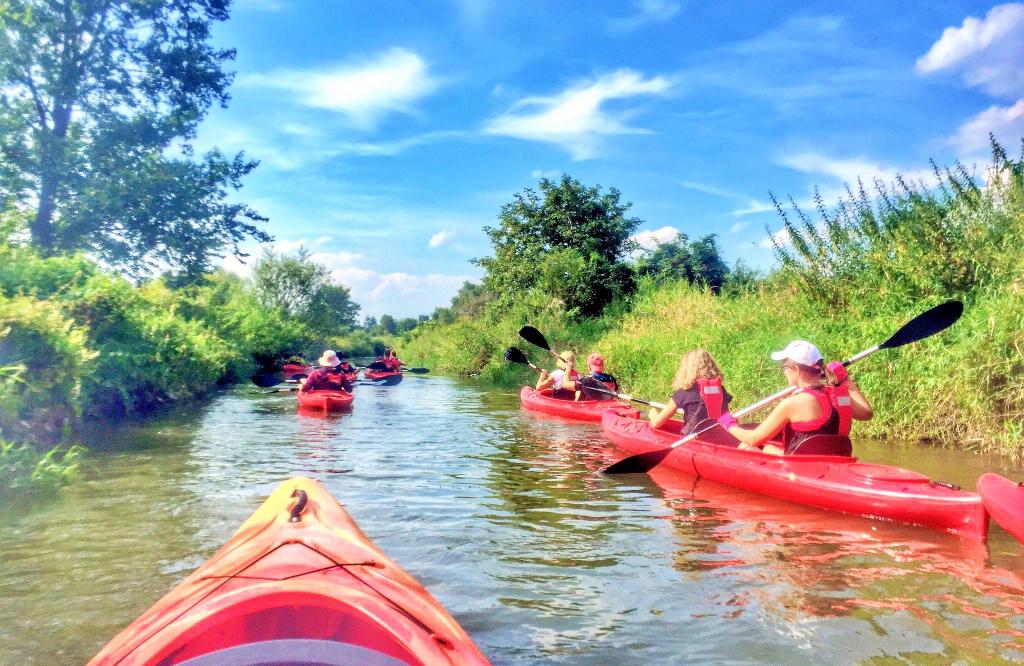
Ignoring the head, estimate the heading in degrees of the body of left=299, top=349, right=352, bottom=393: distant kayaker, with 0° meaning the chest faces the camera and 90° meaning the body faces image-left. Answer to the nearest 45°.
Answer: approximately 180°

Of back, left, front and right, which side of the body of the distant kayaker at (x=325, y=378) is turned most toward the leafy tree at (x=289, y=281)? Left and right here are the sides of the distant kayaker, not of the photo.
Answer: front

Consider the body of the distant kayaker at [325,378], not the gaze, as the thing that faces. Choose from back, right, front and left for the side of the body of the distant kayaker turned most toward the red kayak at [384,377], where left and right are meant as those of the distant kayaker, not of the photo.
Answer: front

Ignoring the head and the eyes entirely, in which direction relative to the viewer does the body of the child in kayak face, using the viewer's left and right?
facing away from the viewer and to the left of the viewer

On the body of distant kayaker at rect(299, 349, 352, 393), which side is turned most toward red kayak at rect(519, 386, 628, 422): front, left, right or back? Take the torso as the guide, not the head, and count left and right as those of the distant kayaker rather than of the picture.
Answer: right

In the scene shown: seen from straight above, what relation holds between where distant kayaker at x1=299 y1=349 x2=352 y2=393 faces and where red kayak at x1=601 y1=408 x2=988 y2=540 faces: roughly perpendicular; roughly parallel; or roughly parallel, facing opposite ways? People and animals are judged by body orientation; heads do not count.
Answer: roughly parallel

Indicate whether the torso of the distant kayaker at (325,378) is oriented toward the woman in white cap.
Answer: no

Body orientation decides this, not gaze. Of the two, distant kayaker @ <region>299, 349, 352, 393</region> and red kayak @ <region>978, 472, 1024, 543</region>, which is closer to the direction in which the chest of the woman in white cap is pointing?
the distant kayaker

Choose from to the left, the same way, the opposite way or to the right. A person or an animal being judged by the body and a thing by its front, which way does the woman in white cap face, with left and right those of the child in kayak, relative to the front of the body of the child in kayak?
the same way

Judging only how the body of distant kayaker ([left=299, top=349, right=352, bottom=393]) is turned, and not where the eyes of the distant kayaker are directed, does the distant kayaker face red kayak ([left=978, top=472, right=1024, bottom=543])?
no

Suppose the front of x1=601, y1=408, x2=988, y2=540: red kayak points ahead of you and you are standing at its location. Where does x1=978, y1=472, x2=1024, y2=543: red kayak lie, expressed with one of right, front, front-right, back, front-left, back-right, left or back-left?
back

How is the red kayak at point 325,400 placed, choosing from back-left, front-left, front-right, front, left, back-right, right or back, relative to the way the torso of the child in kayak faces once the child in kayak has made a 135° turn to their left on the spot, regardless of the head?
back-right

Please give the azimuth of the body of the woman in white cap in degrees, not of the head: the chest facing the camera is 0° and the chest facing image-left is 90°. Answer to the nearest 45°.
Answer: approximately 135°

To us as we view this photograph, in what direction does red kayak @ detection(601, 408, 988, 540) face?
facing away from the viewer and to the left of the viewer

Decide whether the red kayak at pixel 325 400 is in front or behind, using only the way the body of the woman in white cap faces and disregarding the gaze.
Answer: in front

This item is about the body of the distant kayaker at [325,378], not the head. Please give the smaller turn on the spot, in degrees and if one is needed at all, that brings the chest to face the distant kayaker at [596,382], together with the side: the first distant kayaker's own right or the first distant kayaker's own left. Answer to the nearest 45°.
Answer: approximately 90° to the first distant kayaker's own right

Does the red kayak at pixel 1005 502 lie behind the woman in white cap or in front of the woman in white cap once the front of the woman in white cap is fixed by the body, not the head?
behind

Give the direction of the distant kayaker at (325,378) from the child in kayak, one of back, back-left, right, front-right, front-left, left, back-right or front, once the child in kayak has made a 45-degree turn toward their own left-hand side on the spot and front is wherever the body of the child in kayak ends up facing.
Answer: front-right

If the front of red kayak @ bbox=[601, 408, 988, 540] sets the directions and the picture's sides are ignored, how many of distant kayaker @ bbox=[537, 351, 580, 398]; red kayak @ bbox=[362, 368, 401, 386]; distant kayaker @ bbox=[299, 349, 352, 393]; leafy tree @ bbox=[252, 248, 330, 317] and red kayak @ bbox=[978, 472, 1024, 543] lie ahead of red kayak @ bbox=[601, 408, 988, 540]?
4

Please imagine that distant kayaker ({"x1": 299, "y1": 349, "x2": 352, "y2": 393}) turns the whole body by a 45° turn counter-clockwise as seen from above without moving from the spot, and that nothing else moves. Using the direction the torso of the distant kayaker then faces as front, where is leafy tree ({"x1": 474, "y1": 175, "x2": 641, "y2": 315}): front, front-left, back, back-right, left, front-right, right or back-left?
right
